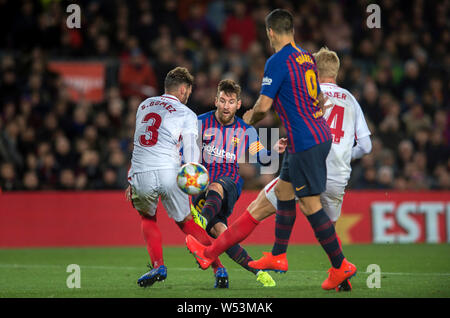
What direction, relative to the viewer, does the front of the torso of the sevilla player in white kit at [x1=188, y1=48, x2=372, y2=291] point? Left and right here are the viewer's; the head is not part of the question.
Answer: facing away from the viewer and to the left of the viewer

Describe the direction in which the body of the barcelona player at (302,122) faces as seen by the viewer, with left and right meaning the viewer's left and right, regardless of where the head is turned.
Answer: facing away from the viewer and to the left of the viewer

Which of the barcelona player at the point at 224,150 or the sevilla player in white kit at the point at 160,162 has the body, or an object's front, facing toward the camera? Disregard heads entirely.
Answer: the barcelona player

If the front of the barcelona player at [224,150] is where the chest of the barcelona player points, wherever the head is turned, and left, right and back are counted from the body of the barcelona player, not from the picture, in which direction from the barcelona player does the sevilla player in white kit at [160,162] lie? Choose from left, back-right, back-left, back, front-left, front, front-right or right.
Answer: front-right

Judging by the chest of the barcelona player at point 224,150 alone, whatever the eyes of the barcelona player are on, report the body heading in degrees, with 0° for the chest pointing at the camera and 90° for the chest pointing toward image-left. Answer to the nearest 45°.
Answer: approximately 0°

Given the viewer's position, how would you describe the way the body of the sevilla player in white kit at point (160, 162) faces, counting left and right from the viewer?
facing away from the viewer and to the right of the viewer

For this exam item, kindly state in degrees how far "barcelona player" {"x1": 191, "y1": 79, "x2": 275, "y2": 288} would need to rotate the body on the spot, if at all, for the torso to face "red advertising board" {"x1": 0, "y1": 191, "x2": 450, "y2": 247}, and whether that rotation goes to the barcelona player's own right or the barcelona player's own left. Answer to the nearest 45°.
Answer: approximately 180°

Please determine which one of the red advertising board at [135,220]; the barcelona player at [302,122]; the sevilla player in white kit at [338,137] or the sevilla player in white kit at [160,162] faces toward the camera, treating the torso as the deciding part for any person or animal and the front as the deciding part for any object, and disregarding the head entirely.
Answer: the red advertising board

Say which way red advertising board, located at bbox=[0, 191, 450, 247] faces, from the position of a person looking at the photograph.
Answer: facing the viewer

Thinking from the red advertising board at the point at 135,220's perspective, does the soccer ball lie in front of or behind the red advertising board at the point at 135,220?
in front

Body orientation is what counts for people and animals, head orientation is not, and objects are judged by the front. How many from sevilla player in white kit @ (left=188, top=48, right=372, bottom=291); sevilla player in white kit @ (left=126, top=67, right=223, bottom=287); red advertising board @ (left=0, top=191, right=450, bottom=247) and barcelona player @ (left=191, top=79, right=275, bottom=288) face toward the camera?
2

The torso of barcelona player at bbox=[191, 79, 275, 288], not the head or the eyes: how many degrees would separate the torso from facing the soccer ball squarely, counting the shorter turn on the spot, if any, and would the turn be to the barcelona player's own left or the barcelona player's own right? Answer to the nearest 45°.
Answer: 0° — they already face it

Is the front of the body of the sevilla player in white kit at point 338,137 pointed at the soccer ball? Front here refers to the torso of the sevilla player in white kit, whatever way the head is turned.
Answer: no

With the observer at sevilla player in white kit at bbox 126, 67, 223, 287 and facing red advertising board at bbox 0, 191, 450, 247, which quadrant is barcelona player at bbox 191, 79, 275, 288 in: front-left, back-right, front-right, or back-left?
front-right
